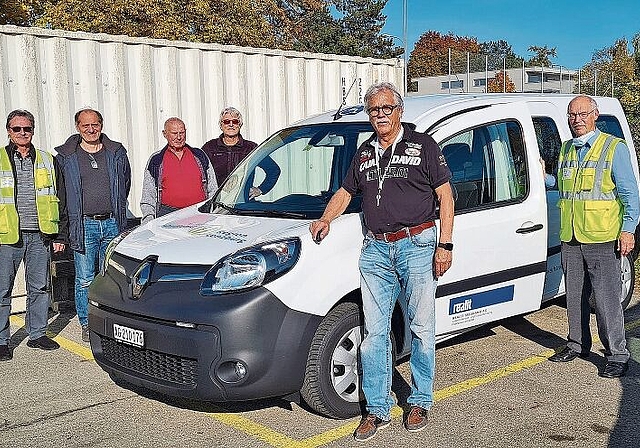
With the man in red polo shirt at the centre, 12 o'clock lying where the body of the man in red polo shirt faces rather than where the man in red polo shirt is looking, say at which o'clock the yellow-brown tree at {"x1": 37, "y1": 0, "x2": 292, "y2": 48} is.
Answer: The yellow-brown tree is roughly at 6 o'clock from the man in red polo shirt.

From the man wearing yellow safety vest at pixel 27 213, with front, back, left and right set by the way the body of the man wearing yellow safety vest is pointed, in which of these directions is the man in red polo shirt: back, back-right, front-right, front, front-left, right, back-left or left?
left

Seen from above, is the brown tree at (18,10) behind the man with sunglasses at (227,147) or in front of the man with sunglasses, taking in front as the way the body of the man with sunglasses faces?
behind

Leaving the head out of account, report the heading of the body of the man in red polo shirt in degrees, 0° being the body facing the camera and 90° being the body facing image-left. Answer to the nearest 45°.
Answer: approximately 0°

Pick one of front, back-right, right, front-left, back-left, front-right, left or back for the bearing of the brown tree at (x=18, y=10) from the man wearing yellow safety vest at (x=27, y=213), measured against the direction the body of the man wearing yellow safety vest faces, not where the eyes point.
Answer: back

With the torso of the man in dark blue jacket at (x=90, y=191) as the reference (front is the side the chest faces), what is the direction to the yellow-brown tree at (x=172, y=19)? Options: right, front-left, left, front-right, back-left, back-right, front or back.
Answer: back

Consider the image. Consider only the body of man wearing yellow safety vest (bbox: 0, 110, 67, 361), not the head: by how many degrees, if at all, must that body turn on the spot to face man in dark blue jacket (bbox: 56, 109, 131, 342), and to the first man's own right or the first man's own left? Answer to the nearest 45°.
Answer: approximately 90° to the first man's own left

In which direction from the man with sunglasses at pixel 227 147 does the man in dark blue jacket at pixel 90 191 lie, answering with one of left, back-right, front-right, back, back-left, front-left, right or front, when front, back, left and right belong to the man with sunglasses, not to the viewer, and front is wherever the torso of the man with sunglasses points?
front-right

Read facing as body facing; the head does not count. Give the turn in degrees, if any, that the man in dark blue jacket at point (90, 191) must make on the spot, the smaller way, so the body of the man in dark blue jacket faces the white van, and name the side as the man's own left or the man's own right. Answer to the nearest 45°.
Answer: approximately 45° to the man's own left

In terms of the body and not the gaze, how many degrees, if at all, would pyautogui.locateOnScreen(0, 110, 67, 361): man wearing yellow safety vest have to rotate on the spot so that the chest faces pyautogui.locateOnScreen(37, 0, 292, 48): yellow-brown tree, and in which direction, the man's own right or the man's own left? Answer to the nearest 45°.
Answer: approximately 180°

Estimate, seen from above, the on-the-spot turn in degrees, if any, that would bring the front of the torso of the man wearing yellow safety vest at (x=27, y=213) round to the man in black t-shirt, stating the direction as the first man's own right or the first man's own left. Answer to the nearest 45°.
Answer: approximately 45° to the first man's own left

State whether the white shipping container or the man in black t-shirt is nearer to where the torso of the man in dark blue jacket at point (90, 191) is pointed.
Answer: the man in black t-shirt

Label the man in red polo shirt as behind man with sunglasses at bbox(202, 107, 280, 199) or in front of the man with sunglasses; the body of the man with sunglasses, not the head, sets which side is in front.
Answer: in front

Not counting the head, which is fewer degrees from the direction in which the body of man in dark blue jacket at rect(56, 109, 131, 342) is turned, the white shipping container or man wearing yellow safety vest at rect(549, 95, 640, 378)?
the man wearing yellow safety vest

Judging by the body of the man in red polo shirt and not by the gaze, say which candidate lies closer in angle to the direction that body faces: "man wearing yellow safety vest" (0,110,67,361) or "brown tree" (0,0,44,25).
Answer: the man wearing yellow safety vest

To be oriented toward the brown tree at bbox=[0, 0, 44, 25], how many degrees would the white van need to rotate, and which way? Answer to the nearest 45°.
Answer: approximately 90° to its right
